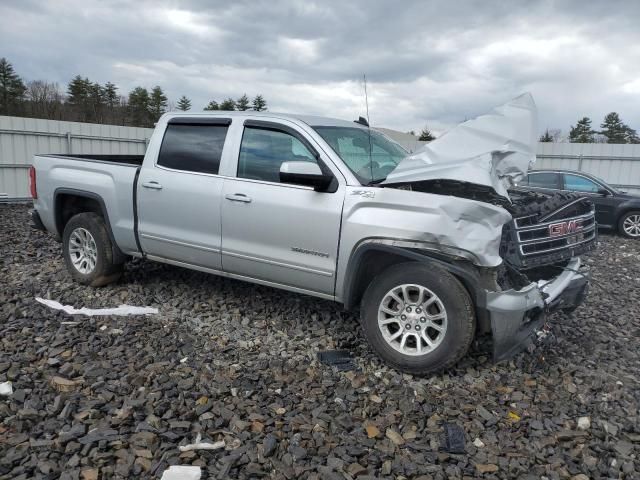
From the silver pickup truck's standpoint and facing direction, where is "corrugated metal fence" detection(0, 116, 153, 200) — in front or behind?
behind

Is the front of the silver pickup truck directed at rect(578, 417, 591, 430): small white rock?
yes

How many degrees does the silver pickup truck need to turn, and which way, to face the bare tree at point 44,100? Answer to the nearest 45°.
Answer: approximately 180°

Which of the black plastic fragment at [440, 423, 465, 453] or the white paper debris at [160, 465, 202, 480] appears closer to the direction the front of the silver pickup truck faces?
the black plastic fragment

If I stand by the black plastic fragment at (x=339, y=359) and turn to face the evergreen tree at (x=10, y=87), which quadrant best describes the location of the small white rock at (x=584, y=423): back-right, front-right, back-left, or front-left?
back-right

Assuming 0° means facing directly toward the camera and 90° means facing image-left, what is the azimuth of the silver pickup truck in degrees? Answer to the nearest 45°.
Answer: approximately 315°

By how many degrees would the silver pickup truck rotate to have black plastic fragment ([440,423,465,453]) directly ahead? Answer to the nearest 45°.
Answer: approximately 45° to its right

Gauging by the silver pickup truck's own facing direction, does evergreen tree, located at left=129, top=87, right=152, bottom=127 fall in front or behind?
behind

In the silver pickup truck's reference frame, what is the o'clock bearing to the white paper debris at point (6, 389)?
The white paper debris is roughly at 4 o'clock from the silver pickup truck.

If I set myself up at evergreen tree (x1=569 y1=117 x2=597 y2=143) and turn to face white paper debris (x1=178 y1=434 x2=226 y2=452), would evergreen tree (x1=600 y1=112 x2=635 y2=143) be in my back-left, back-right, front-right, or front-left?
back-left

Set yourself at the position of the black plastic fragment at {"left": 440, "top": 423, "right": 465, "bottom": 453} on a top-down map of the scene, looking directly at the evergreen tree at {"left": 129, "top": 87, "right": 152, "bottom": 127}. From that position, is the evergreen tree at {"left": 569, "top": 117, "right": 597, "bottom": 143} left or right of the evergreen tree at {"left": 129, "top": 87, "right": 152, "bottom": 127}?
right

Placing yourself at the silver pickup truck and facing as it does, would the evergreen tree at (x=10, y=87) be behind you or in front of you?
behind

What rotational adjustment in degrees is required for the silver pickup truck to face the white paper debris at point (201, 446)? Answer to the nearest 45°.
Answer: approximately 90° to its right

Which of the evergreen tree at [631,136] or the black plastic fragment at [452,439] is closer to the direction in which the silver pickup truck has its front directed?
the black plastic fragment
